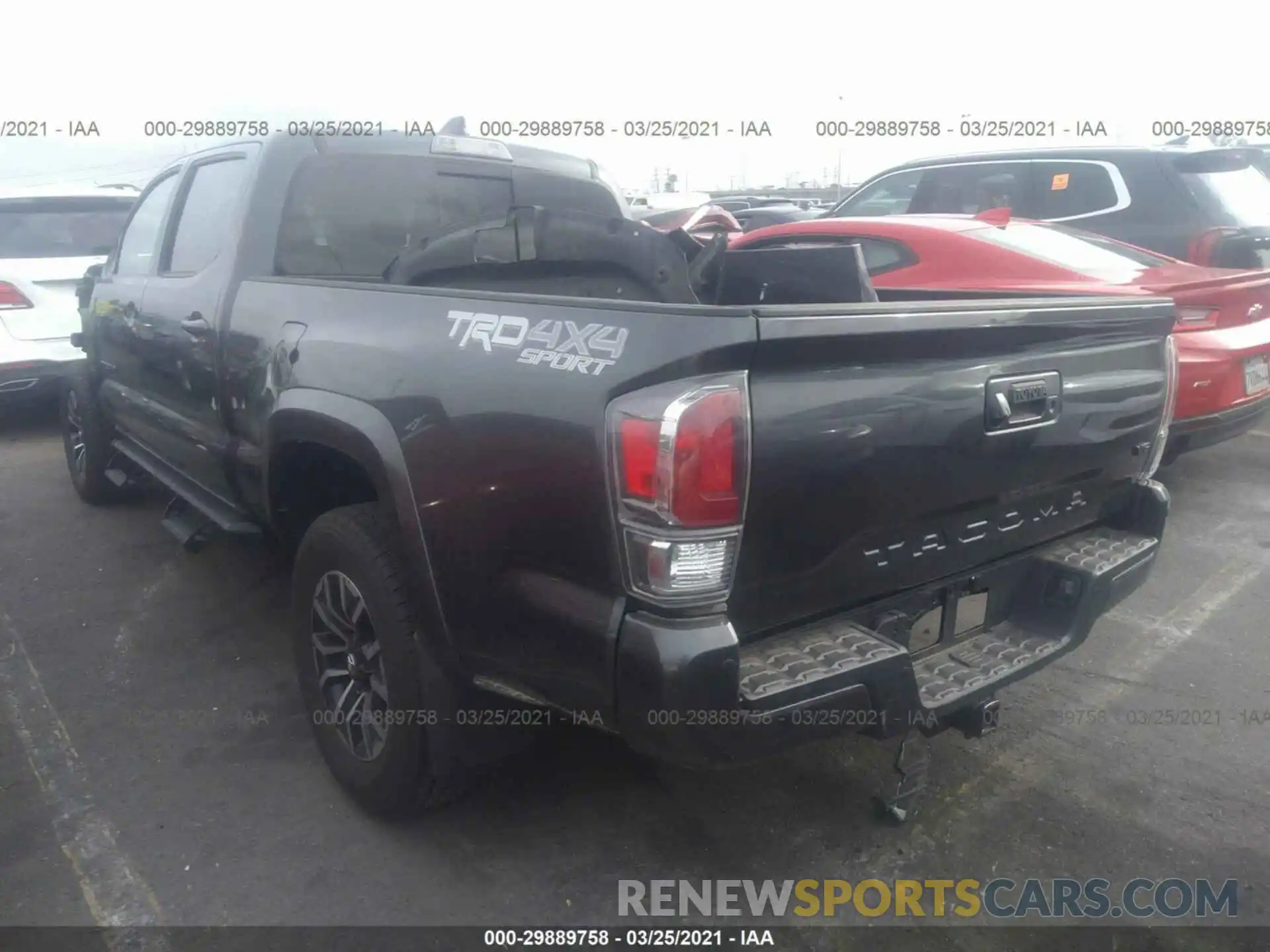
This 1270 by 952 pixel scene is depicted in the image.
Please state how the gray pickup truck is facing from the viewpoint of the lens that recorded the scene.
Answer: facing away from the viewer and to the left of the viewer

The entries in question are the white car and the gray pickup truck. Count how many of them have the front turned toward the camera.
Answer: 0

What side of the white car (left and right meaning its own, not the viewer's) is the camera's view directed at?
back

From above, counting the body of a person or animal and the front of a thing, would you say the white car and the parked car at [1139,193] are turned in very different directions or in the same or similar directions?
same or similar directions

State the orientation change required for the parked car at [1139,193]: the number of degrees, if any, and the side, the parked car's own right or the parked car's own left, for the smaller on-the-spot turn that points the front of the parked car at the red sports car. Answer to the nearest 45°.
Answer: approximately 135° to the parked car's own left

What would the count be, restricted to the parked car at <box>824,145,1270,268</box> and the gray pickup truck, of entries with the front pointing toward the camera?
0

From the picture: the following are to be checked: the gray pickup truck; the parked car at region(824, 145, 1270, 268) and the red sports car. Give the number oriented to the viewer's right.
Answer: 0

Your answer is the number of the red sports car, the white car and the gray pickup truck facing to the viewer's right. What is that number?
0

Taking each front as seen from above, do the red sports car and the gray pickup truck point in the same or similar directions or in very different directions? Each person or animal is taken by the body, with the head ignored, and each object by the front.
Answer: same or similar directions

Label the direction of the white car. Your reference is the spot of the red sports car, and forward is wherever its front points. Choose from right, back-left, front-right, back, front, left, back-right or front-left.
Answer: front-left

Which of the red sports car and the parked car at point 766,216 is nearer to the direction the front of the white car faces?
the parked car

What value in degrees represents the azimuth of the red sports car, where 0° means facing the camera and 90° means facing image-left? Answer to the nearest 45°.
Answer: approximately 135°

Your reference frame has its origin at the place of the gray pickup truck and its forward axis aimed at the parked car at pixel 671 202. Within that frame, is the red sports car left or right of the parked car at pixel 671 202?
right
